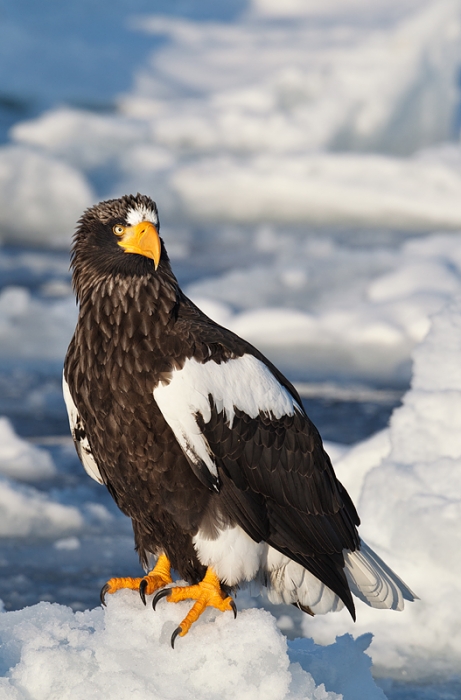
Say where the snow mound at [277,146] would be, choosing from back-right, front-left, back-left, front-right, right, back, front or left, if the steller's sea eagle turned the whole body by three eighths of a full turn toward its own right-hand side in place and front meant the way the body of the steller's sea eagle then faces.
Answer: front

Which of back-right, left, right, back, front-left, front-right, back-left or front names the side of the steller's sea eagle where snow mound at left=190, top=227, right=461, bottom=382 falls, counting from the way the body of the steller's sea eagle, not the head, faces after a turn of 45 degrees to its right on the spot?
right

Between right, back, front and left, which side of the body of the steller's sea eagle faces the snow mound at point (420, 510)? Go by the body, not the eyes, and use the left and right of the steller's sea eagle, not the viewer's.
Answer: back

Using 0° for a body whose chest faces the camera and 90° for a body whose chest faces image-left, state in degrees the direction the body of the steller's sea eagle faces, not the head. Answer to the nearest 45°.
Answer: approximately 45°
